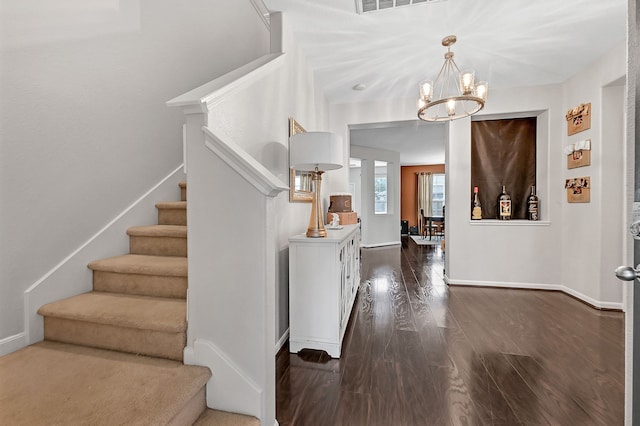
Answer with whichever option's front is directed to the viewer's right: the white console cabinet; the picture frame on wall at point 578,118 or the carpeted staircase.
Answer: the white console cabinet

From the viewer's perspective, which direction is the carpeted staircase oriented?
toward the camera

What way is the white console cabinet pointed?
to the viewer's right

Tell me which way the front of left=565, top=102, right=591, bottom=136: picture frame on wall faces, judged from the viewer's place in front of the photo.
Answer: facing the viewer and to the left of the viewer

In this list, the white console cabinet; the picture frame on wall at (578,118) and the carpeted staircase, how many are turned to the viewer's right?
1

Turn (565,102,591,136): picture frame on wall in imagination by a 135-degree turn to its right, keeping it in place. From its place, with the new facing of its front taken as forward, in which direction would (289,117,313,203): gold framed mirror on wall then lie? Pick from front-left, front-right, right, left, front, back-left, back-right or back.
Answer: back-left

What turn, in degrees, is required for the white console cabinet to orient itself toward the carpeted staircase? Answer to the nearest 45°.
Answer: approximately 135° to its right

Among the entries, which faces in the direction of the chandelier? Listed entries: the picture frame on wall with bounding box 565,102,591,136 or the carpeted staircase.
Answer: the picture frame on wall

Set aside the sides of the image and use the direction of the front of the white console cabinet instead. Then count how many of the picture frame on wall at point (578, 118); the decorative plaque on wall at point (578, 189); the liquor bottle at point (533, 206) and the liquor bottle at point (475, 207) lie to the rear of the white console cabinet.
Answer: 0

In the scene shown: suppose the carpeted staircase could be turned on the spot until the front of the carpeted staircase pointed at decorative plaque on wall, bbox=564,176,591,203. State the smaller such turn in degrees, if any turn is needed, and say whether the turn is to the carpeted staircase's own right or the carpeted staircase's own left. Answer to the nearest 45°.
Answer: approximately 90° to the carpeted staircase's own left

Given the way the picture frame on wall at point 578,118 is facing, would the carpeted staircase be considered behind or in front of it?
in front

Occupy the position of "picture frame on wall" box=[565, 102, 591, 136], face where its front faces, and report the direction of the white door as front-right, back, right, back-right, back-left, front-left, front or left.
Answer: front-left

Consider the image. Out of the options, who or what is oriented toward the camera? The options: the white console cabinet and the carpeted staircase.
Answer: the carpeted staircase

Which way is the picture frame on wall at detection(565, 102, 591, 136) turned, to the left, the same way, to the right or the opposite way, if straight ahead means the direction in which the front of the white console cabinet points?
the opposite way

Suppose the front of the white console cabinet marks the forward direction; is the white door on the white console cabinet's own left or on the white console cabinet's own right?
on the white console cabinet's own right

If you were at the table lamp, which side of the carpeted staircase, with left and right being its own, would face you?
left

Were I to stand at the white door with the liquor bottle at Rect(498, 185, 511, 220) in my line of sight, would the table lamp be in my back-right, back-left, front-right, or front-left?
front-left

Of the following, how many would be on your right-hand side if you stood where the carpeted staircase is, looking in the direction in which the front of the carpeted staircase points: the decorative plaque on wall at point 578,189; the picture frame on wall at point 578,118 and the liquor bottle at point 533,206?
0
